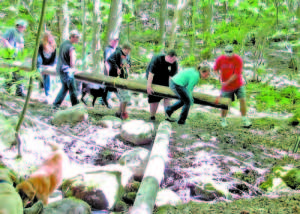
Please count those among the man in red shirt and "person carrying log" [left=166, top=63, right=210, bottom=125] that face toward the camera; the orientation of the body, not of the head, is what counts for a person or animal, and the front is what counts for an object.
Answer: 1

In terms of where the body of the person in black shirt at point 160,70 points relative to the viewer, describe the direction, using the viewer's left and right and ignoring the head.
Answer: facing the viewer and to the right of the viewer

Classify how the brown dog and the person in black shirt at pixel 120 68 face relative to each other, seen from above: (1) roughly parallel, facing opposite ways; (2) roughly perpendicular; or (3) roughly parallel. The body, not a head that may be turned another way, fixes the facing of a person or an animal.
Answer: roughly perpendicular

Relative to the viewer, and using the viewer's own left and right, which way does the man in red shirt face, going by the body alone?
facing the viewer

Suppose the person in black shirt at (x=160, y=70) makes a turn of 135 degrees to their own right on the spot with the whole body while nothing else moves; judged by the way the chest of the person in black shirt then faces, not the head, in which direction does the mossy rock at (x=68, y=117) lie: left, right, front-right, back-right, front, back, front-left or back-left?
front

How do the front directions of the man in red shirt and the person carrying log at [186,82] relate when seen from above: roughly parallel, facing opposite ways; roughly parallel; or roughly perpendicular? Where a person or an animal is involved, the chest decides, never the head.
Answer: roughly perpendicular

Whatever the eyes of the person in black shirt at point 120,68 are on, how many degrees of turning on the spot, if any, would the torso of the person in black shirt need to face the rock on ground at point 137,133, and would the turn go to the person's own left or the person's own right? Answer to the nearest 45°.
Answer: approximately 45° to the person's own right

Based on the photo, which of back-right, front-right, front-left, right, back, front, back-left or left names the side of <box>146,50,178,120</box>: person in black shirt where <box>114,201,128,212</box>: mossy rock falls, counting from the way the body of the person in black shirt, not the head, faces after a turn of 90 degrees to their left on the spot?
back-right

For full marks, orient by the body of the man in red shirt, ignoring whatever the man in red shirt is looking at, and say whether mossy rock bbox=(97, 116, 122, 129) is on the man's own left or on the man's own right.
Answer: on the man's own right

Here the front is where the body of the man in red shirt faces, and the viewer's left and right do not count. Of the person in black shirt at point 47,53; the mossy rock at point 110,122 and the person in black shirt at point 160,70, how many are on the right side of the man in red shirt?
3
